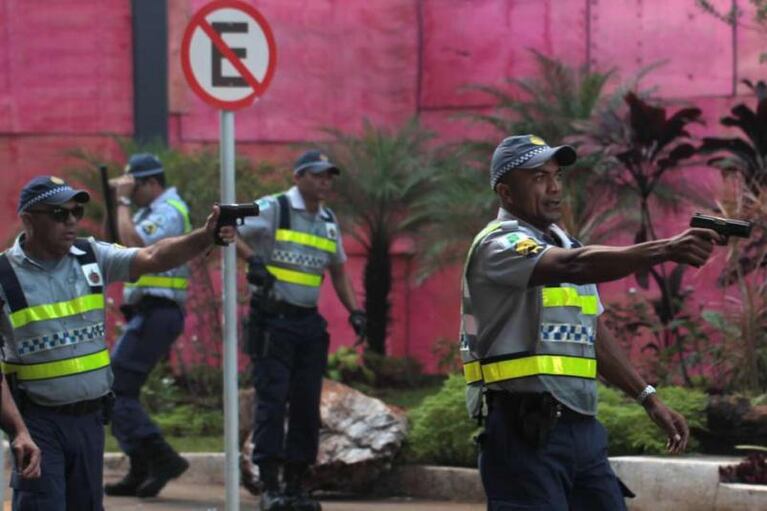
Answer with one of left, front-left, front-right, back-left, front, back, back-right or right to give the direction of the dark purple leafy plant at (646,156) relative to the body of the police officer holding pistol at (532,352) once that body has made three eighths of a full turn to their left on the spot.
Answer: front

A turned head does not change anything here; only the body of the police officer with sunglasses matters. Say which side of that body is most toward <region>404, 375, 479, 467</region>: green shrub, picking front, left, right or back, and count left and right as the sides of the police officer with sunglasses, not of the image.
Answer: left

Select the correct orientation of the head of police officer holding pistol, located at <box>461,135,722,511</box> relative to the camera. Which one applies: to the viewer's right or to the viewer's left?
to the viewer's right

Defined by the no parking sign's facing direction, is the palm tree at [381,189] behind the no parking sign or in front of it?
behind

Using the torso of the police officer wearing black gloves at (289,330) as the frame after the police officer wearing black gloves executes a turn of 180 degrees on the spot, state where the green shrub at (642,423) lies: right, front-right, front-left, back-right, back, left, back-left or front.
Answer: back-right

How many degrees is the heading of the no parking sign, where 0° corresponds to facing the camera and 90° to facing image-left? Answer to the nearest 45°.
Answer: approximately 0°

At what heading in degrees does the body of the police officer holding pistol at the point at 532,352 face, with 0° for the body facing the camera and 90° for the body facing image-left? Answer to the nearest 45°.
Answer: approximately 315°

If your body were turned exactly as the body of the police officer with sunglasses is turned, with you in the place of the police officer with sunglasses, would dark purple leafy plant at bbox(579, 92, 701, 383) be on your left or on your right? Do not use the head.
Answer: on your left

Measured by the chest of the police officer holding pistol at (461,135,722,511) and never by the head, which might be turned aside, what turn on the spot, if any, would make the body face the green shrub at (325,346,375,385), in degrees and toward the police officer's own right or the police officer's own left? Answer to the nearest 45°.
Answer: approximately 135° to the police officer's own left

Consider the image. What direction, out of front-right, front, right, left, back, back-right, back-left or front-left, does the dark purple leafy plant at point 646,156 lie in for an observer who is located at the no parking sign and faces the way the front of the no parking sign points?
back-left

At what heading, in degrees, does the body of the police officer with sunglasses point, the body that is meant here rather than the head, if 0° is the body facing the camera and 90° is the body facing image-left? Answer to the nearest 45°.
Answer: approximately 315°

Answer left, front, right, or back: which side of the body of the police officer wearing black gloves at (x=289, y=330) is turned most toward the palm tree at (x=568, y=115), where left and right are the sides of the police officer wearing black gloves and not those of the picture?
left
